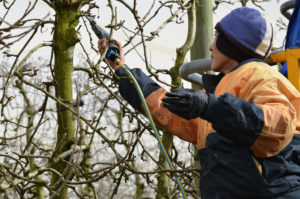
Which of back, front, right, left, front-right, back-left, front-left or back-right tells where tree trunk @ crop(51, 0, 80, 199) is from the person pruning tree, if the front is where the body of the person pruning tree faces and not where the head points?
front-right

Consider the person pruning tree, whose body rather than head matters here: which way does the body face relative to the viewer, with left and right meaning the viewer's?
facing to the left of the viewer

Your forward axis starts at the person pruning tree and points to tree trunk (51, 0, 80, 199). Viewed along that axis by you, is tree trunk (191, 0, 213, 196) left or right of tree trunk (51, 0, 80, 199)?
right

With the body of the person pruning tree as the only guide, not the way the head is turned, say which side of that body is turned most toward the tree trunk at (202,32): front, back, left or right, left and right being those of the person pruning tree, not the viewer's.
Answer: right
